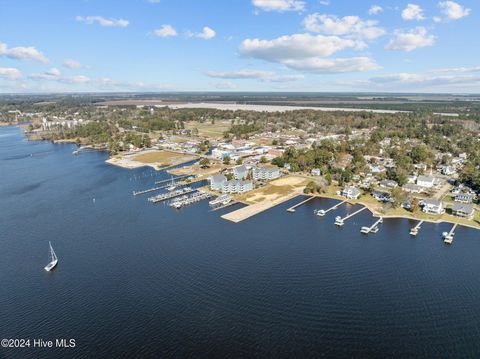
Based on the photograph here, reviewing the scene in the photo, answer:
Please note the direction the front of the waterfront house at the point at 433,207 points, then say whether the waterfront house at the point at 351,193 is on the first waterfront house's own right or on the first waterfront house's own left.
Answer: on the first waterfront house's own right

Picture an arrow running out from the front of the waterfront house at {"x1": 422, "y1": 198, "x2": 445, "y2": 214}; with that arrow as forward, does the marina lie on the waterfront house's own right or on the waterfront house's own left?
on the waterfront house's own right

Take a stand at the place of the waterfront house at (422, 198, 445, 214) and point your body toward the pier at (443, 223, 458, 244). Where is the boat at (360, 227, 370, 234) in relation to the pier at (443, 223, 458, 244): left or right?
right

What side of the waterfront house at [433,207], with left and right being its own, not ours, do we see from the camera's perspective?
front

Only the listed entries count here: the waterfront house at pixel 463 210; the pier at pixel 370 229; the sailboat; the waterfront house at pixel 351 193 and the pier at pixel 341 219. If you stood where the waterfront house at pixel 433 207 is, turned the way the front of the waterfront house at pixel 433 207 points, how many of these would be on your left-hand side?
1

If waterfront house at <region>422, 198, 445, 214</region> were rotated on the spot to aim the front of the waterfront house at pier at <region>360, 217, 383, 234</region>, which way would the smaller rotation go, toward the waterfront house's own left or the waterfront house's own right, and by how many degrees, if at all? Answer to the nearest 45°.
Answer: approximately 45° to the waterfront house's own right

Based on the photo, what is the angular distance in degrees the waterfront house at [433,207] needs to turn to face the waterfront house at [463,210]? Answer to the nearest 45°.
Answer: approximately 90° to its left

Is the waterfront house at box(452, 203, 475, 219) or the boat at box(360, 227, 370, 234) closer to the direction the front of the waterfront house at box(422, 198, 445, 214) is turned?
the boat

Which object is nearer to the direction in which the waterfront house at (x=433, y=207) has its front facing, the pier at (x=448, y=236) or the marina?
the pier

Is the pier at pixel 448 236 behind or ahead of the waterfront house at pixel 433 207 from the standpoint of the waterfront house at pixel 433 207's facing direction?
ahead

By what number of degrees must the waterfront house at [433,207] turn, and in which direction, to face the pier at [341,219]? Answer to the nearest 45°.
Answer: approximately 45° to its right

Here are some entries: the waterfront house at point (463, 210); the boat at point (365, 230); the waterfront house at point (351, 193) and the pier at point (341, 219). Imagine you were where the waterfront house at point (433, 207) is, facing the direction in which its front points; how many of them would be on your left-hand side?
1

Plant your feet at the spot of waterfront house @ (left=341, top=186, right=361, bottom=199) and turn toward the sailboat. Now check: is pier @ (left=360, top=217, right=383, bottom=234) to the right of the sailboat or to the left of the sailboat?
left

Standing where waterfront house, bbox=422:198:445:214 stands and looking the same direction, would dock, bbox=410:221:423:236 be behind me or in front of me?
in front

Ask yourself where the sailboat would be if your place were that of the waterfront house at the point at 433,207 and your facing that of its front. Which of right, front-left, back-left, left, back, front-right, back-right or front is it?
front-right
